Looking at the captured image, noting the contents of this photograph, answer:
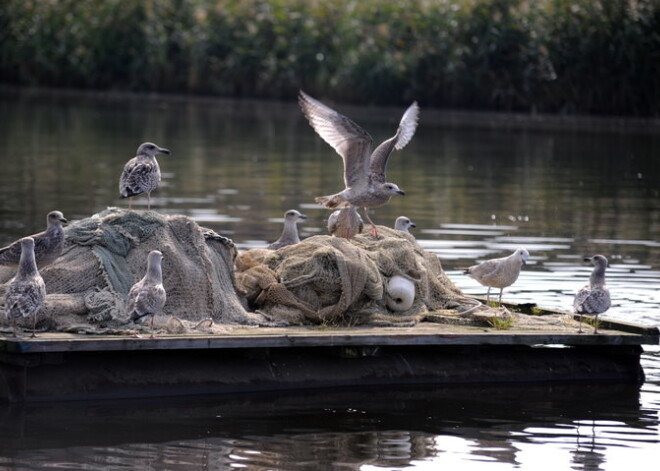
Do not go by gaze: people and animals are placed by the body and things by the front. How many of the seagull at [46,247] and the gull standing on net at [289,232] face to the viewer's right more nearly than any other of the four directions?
2

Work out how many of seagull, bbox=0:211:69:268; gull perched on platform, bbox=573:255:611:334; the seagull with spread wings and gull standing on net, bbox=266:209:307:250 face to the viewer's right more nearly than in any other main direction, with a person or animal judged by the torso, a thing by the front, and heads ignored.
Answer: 3

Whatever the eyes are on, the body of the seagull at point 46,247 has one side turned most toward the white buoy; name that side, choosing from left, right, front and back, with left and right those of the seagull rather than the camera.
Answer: front

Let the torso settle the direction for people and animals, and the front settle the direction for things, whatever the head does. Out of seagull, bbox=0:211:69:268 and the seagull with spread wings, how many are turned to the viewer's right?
2

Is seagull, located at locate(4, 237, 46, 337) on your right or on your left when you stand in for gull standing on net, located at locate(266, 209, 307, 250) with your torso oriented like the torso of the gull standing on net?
on your right

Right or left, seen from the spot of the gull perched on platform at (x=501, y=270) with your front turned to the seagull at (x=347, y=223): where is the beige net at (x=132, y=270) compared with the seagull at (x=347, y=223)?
left

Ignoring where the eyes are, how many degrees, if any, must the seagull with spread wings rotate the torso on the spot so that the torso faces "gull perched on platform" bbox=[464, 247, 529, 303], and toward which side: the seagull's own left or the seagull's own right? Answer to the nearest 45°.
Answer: approximately 45° to the seagull's own right

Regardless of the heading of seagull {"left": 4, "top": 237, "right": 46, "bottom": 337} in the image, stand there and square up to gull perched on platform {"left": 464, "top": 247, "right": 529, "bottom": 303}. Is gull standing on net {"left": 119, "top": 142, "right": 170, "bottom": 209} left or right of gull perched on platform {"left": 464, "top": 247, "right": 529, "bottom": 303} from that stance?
left

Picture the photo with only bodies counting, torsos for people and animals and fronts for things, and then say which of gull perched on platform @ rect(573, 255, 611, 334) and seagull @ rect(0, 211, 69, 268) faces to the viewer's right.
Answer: the seagull

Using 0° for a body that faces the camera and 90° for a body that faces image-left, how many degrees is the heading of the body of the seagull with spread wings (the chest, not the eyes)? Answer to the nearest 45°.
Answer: approximately 270°

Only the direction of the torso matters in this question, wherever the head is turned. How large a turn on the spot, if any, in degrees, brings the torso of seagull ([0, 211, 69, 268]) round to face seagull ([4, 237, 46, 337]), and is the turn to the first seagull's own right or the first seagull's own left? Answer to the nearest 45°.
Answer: approximately 90° to the first seagull's own right

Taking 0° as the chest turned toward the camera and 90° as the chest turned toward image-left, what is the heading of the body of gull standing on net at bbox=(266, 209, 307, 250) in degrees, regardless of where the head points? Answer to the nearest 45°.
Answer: approximately 270°

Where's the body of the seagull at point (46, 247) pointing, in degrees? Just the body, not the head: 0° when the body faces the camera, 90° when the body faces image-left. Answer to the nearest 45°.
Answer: approximately 270°
